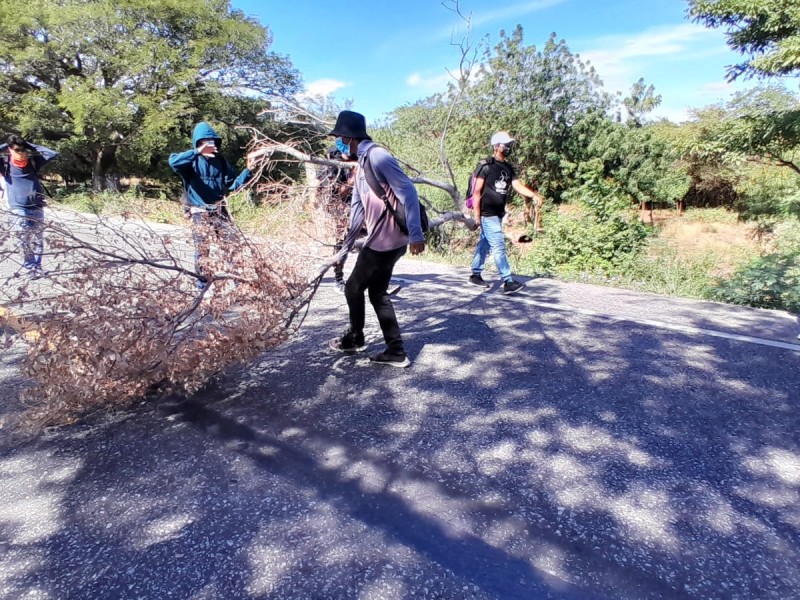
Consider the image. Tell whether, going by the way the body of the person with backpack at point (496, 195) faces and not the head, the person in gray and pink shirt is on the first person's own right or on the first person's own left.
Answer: on the first person's own right

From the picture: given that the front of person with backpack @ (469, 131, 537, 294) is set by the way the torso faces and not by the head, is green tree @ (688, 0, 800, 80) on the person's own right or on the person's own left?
on the person's own left

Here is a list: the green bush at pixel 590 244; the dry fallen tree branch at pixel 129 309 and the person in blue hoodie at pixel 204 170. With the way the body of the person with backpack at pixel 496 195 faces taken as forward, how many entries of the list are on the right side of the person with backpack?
2

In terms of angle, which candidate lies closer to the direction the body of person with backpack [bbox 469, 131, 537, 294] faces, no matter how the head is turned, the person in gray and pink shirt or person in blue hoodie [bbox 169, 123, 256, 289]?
the person in gray and pink shirt

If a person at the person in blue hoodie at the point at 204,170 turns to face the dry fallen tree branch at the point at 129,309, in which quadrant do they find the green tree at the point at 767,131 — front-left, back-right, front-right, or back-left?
back-left

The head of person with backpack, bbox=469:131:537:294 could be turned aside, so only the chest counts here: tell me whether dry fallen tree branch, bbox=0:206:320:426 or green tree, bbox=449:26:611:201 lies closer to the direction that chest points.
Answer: the dry fallen tree branch

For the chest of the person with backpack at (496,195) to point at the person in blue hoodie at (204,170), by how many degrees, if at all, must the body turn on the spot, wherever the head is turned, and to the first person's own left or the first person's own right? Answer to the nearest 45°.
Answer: approximately 90° to the first person's own right

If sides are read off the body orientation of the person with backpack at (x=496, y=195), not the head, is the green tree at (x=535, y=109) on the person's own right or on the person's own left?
on the person's own left

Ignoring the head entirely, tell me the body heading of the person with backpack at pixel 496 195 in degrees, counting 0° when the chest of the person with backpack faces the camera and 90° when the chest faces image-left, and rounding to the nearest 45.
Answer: approximately 315°
